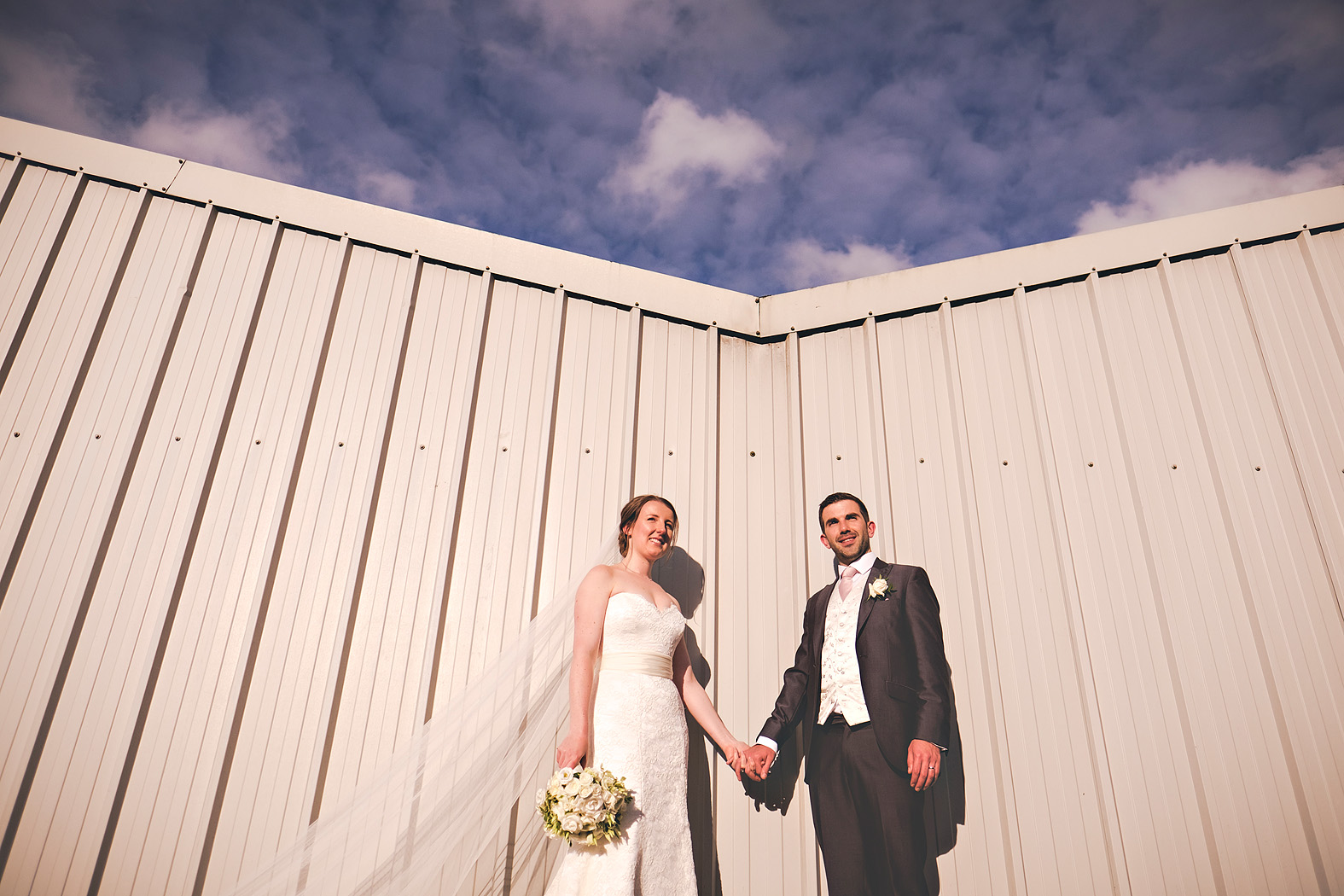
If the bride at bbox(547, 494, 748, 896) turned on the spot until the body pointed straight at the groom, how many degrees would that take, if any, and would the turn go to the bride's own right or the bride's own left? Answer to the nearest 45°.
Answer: approximately 45° to the bride's own left

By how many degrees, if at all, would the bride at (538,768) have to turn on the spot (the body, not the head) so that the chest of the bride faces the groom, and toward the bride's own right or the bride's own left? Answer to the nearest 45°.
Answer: approximately 45° to the bride's own left

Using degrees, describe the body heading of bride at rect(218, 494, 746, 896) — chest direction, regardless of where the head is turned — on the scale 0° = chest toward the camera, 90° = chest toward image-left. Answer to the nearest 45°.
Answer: approximately 315°

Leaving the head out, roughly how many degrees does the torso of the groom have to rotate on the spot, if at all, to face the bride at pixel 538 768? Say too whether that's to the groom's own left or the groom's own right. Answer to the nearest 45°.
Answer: approximately 45° to the groom's own right

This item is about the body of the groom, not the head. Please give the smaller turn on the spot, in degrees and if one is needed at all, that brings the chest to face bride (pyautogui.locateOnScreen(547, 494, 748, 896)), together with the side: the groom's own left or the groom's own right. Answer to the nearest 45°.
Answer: approximately 45° to the groom's own right
